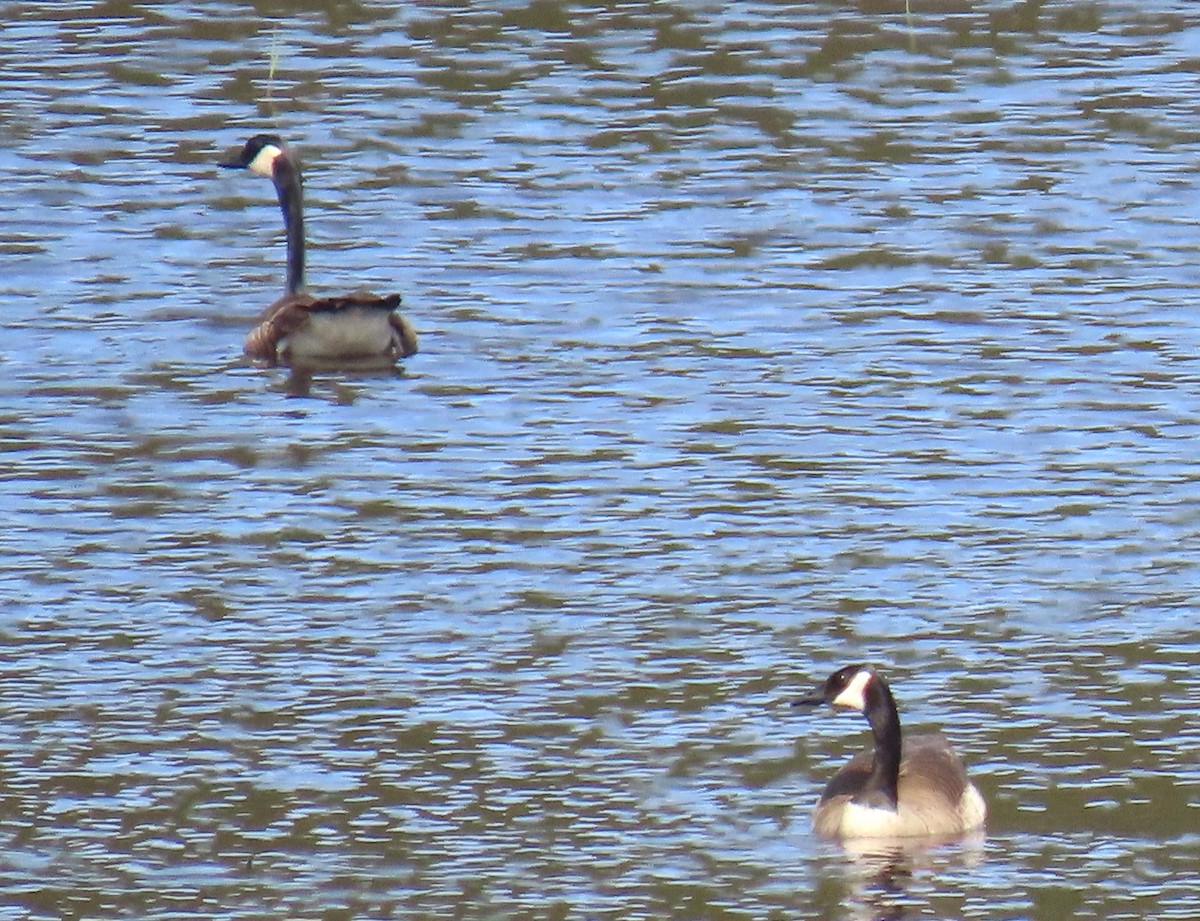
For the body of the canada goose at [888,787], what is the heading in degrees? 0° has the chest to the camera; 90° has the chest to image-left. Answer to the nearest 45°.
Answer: approximately 45°

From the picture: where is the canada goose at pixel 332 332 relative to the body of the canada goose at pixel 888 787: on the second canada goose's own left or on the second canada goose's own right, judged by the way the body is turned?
on the second canada goose's own right
